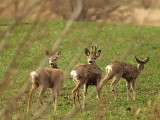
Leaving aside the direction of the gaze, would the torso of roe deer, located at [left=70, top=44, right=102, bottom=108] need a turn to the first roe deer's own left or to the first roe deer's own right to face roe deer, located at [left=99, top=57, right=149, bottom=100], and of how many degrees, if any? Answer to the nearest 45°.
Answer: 0° — it already faces it

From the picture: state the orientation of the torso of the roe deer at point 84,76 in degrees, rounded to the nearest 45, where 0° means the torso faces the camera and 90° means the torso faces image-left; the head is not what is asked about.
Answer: approximately 225°

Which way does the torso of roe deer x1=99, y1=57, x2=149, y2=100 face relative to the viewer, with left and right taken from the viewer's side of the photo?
facing away from the viewer and to the right of the viewer

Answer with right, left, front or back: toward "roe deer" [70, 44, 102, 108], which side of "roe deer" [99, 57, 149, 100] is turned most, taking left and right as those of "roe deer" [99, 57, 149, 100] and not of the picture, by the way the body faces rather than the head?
back
